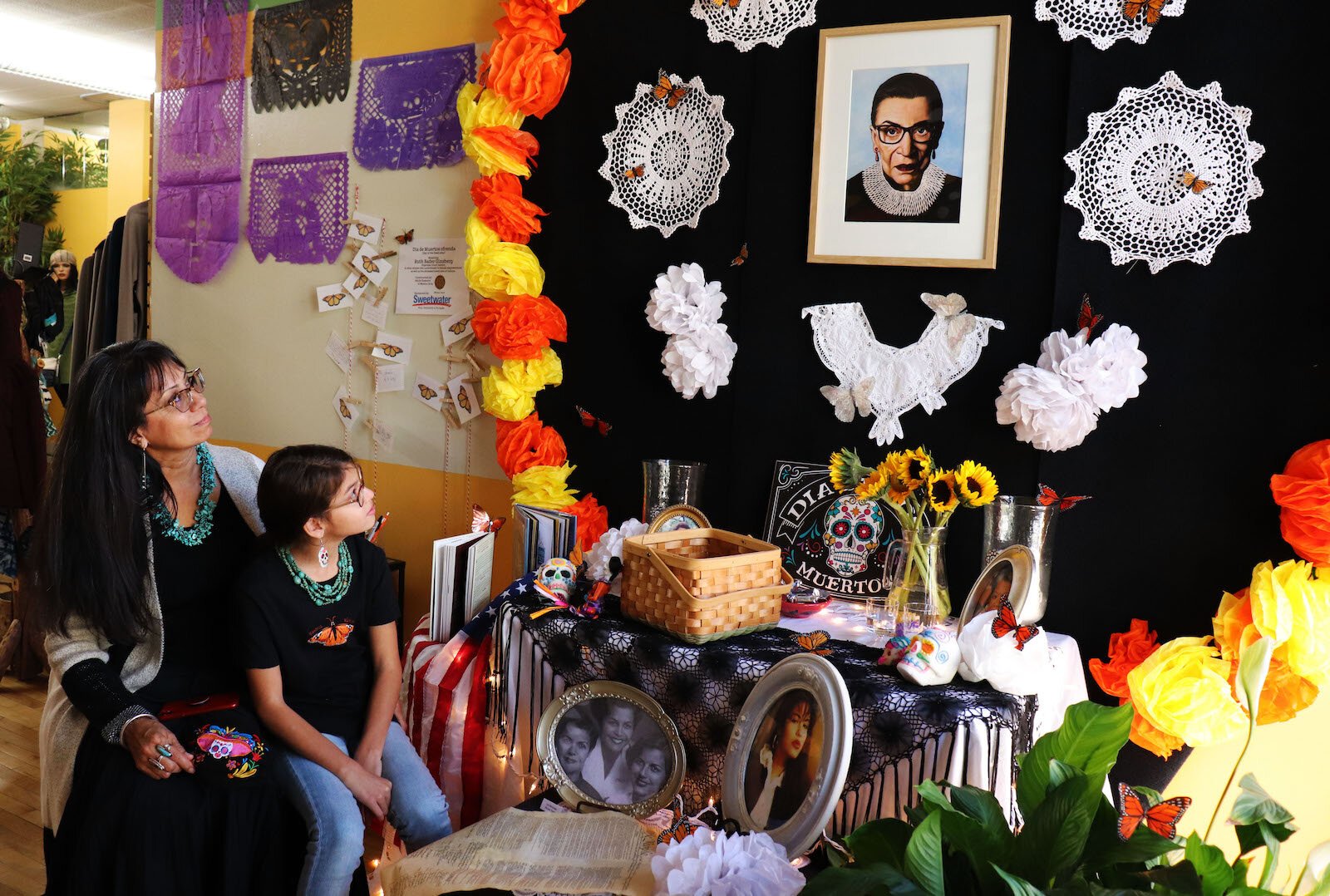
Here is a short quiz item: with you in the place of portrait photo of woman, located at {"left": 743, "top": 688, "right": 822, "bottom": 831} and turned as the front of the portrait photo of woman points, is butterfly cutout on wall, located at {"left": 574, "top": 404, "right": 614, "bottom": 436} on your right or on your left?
on your right

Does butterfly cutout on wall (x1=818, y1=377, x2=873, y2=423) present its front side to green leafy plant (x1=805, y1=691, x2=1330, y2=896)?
yes

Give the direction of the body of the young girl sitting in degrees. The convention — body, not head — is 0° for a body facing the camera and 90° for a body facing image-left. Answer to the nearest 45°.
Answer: approximately 315°

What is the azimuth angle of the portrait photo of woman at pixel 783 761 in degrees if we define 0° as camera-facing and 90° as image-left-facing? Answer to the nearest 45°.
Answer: approximately 45°

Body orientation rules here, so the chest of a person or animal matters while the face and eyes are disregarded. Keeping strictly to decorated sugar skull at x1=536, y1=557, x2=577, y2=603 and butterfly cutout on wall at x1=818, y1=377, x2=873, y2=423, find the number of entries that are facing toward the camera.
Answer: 2

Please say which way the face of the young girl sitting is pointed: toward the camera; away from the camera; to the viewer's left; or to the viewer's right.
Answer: to the viewer's right
